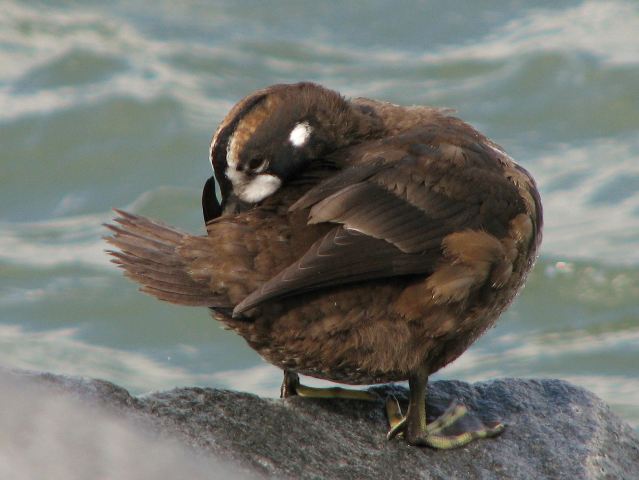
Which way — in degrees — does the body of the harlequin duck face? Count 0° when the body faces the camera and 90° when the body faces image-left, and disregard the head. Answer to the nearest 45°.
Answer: approximately 270°
